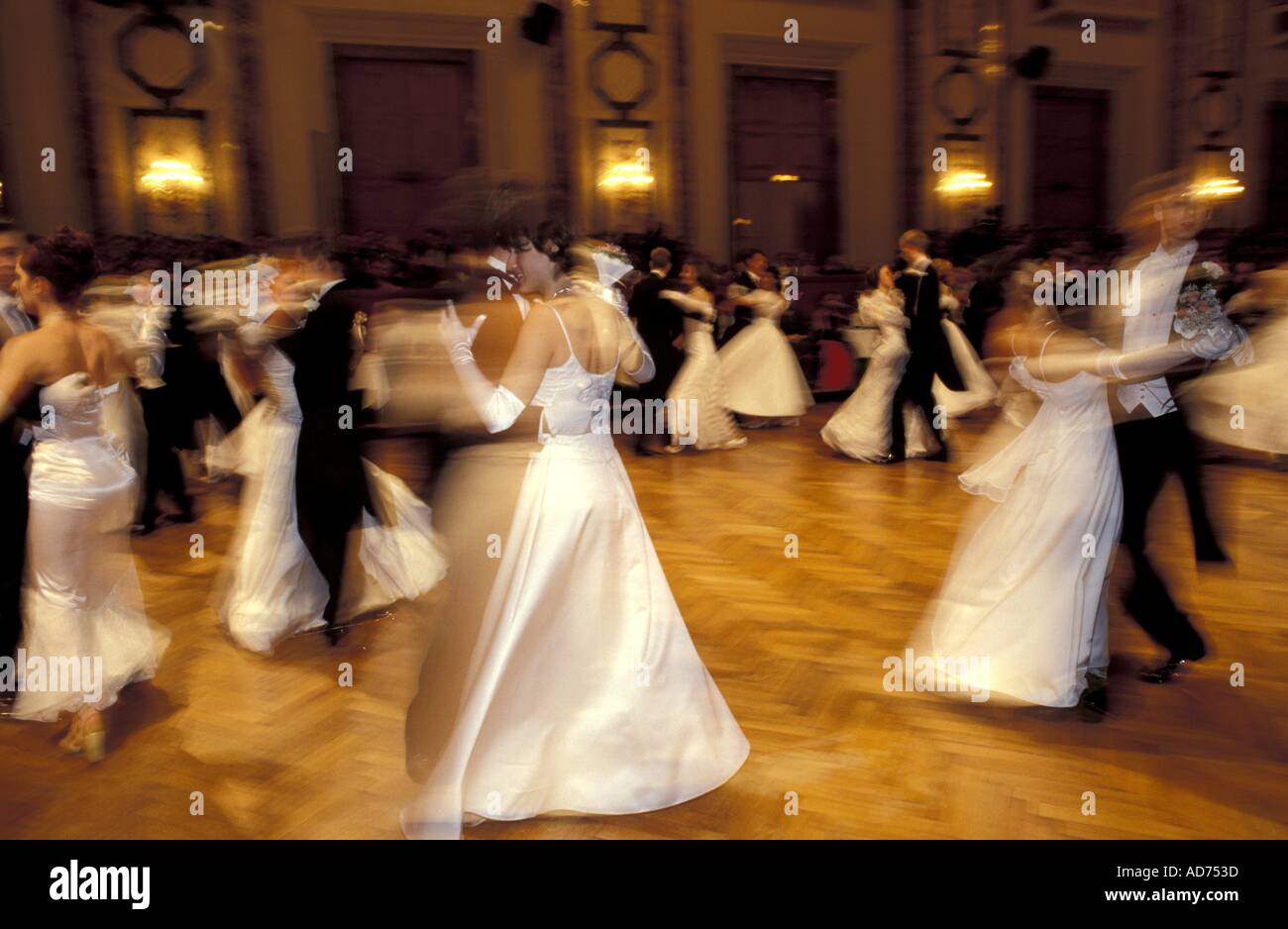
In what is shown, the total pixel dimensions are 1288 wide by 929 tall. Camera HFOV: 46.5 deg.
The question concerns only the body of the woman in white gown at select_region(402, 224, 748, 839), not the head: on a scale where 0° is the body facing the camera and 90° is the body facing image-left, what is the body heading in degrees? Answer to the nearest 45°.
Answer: approximately 135°

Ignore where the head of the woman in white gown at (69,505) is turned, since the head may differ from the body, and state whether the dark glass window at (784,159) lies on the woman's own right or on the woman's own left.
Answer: on the woman's own right

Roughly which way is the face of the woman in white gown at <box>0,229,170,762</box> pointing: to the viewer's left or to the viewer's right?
to the viewer's left

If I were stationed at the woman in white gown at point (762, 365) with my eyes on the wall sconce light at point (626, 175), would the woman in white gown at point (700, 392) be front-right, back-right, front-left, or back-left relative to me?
back-left

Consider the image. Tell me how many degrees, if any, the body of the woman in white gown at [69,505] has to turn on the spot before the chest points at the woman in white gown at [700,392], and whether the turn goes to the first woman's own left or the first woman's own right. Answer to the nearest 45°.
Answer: approximately 90° to the first woman's own right

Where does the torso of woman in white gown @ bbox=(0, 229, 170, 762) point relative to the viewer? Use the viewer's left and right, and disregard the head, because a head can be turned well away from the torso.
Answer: facing away from the viewer and to the left of the viewer

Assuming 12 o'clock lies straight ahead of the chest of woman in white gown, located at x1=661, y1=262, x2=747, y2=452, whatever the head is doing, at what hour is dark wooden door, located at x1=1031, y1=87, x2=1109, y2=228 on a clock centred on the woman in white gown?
The dark wooden door is roughly at 4 o'clock from the woman in white gown.

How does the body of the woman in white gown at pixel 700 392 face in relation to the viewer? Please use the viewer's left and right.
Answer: facing to the left of the viewer

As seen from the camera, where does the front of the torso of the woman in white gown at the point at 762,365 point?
away from the camera

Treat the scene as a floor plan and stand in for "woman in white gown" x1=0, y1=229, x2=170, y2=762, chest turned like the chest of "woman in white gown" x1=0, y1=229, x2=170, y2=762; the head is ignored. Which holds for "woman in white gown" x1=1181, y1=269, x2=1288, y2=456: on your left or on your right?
on your right
